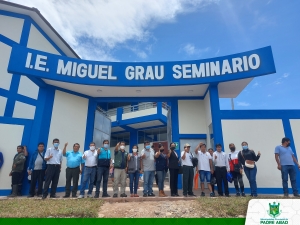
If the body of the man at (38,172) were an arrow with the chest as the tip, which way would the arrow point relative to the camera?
toward the camera

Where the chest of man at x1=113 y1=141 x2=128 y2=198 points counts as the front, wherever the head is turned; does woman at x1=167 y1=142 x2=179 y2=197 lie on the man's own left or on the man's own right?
on the man's own left

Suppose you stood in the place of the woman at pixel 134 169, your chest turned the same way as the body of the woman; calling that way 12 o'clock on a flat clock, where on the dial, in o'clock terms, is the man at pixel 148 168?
The man is roughly at 9 o'clock from the woman.

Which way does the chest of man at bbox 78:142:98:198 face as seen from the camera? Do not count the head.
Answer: toward the camera

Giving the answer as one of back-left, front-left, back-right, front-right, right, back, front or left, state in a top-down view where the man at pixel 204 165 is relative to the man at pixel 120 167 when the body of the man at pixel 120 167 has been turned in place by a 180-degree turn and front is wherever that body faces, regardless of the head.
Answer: right

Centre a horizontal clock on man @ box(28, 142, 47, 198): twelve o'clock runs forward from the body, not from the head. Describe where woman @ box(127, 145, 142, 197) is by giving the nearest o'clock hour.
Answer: The woman is roughly at 10 o'clock from the man.

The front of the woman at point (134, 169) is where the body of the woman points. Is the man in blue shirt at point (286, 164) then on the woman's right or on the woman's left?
on the woman's left

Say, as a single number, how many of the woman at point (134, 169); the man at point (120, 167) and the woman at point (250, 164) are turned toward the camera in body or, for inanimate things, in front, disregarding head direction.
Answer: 3

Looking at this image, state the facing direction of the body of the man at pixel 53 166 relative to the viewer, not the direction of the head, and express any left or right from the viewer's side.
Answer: facing the viewer

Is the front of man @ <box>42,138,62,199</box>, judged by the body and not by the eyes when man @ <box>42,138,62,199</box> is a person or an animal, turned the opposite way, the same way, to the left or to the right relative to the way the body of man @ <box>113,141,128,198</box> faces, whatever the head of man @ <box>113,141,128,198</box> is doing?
the same way

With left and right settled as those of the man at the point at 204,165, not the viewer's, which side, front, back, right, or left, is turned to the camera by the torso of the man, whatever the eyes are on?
front

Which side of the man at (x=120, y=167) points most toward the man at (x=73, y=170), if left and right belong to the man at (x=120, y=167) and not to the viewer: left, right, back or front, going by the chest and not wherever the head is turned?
right

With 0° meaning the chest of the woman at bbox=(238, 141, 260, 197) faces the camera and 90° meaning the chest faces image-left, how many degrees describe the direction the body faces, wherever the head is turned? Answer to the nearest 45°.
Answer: approximately 0°

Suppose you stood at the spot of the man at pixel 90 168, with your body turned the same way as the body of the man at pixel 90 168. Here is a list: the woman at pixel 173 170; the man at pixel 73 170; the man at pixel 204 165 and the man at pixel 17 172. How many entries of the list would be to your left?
2

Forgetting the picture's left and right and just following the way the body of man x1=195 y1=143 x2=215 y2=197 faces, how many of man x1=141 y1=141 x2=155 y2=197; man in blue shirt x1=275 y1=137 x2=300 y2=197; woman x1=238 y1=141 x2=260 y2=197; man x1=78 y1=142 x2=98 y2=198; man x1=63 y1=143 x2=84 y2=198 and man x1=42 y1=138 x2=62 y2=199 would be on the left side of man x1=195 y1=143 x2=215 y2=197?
2
